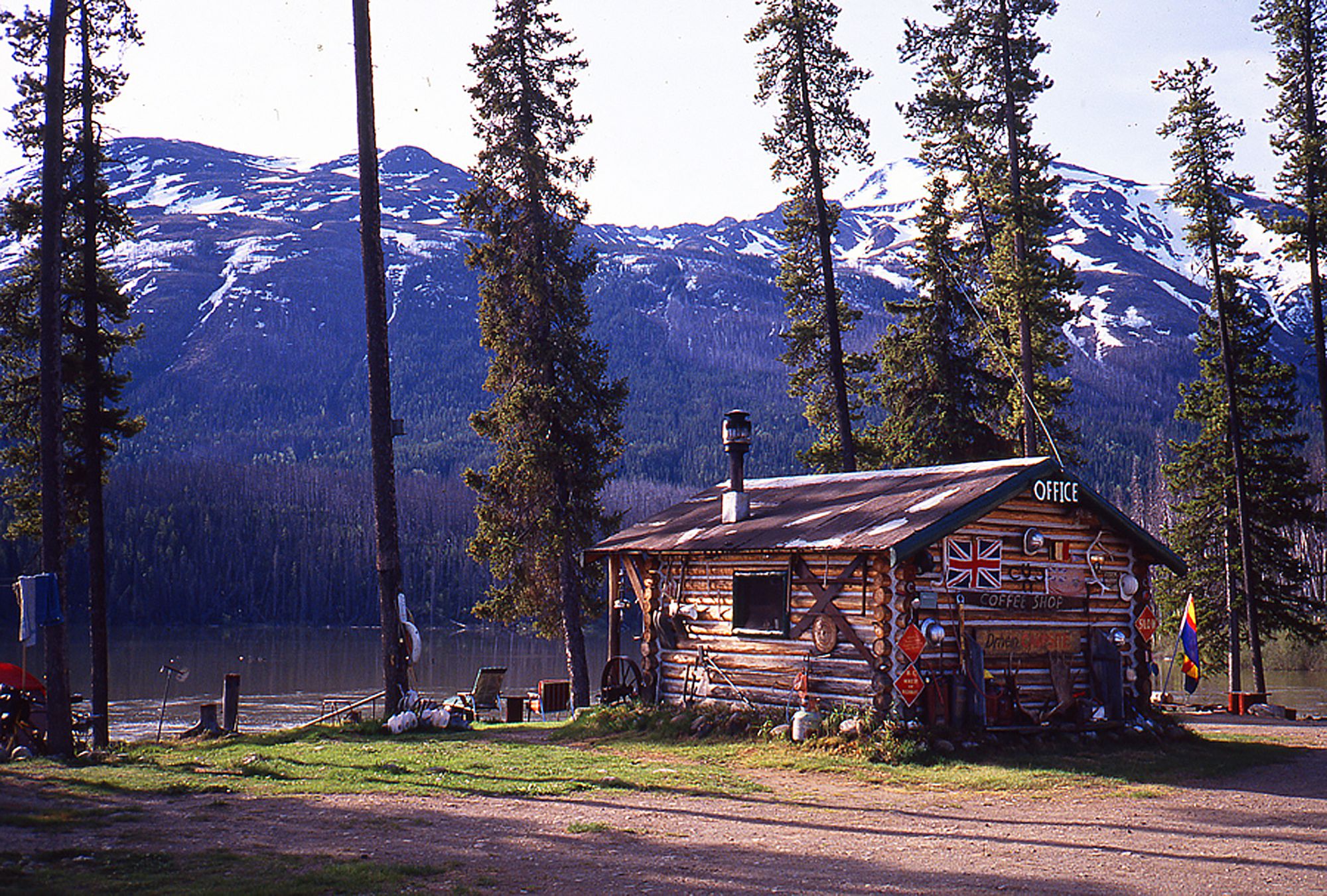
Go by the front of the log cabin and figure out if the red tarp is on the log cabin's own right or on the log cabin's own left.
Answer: on the log cabin's own right

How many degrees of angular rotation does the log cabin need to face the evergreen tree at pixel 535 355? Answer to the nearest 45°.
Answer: approximately 180°

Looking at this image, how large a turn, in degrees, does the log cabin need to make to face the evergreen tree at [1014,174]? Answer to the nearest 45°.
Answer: approximately 135° to its left

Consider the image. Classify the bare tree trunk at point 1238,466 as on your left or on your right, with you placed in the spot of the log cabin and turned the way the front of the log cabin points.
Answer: on your left

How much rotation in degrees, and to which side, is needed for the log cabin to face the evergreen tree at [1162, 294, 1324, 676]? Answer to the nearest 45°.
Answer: approximately 90° to its left

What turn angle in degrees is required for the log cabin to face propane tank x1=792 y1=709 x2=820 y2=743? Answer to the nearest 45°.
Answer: approximately 90° to its right

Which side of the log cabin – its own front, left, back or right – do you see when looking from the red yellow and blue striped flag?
left

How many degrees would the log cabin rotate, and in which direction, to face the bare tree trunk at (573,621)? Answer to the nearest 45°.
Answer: approximately 180°

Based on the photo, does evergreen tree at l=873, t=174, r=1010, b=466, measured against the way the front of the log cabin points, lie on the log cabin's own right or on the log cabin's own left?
on the log cabin's own left

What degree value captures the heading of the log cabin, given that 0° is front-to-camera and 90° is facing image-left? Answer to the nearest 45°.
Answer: approximately 315°

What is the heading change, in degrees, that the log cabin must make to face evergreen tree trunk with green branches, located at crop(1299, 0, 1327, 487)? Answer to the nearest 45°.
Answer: approximately 90° to its left

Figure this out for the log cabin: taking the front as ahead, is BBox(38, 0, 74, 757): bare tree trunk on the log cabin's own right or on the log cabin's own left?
on the log cabin's own right
